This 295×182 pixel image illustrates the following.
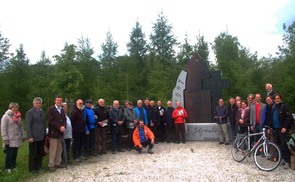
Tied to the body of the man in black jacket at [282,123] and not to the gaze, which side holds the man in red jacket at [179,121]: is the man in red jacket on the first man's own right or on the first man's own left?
on the first man's own right

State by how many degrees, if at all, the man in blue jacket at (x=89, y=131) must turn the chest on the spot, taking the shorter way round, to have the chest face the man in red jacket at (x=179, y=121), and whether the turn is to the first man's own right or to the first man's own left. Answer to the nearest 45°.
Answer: approximately 45° to the first man's own left

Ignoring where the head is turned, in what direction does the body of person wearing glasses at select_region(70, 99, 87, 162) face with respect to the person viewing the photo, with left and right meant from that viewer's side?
facing the viewer and to the right of the viewer

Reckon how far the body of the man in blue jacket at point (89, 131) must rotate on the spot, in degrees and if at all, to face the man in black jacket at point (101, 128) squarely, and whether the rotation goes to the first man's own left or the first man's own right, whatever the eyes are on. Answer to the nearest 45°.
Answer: approximately 90° to the first man's own left

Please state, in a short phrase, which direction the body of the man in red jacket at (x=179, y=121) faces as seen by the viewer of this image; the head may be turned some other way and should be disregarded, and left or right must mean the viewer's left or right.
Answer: facing the viewer

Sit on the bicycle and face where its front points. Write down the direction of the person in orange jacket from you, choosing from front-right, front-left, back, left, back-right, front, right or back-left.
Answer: back-right

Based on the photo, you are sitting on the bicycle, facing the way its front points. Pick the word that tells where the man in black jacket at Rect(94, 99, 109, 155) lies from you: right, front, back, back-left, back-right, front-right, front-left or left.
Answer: back-right

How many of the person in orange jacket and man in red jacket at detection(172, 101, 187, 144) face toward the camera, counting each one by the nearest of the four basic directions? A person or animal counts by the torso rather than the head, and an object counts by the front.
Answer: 2

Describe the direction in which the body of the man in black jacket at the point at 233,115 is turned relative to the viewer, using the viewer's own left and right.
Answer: facing the viewer and to the left of the viewer

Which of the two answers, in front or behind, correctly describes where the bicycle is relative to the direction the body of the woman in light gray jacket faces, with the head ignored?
in front
